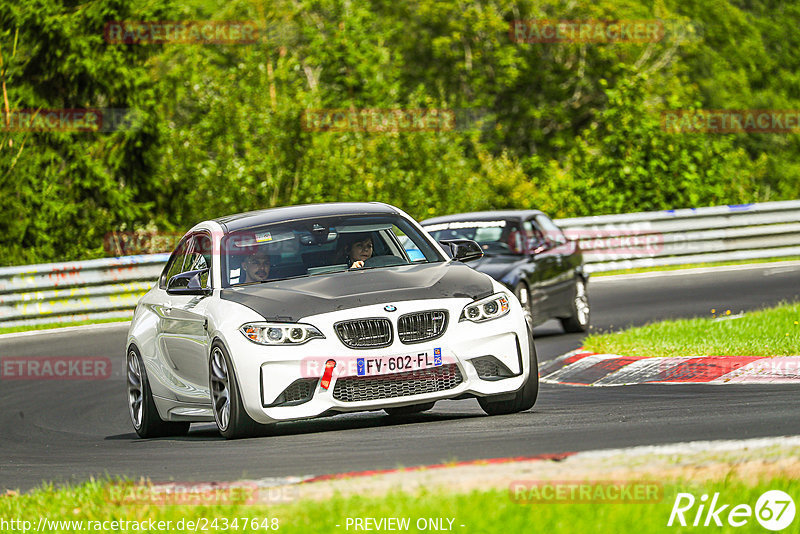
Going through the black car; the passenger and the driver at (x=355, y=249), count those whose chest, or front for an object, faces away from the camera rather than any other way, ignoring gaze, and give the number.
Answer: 0

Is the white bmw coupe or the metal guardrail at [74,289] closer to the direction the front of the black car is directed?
the white bmw coupe

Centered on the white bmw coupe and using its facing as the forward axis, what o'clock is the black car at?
The black car is roughly at 8 o'clock from the white bmw coupe.

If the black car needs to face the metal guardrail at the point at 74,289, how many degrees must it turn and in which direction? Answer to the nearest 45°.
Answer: approximately 90° to its right

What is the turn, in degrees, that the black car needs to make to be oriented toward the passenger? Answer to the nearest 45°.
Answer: approximately 45° to its left

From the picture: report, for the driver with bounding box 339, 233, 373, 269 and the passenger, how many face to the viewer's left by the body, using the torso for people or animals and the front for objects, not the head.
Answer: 0

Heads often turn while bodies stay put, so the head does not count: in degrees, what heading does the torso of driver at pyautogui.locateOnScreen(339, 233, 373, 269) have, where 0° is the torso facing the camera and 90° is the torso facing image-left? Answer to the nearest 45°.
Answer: approximately 315°

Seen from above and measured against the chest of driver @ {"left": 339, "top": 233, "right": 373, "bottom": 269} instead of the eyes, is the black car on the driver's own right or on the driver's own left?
on the driver's own left

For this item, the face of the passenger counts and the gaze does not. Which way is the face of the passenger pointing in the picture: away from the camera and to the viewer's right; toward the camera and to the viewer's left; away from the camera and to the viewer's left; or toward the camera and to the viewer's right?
toward the camera and to the viewer's right

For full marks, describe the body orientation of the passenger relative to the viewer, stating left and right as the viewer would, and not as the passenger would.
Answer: facing the viewer and to the right of the viewer

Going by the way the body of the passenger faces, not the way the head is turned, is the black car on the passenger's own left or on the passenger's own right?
on the passenger's own left

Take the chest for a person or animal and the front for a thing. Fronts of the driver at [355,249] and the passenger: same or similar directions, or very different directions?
same or similar directions
